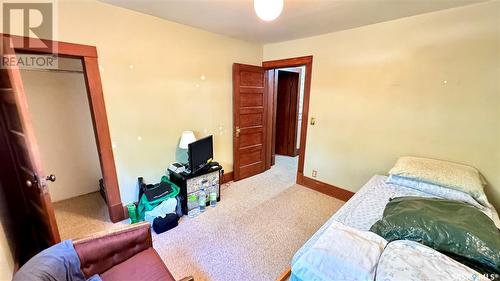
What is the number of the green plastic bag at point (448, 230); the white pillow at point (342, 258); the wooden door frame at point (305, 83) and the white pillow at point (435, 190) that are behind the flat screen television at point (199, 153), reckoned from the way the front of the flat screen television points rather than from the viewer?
0

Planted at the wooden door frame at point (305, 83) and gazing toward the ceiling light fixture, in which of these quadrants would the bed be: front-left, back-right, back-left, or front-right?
front-left

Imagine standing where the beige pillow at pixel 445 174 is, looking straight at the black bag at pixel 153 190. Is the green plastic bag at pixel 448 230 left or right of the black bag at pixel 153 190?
left

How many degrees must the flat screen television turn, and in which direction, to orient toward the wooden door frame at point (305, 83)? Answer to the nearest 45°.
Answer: approximately 45° to its left

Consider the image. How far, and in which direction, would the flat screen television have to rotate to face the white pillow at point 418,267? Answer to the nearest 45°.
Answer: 0° — it already faces it

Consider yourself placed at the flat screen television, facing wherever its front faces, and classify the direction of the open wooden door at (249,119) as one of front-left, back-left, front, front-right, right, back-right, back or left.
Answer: left

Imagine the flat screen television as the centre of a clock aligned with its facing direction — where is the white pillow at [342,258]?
The white pillow is roughly at 1 o'clock from the flat screen television.

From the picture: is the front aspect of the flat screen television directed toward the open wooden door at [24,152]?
no

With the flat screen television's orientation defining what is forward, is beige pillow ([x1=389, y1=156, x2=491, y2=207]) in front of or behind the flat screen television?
in front

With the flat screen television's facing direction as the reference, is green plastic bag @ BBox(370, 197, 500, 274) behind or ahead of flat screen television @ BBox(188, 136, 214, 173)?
ahead

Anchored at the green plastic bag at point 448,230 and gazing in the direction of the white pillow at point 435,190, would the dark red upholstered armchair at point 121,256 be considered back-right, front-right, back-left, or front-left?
back-left

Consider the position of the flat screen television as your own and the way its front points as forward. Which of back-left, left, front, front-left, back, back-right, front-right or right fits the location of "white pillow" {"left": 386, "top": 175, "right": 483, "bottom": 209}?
front

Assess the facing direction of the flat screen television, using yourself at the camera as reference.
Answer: facing the viewer and to the right of the viewer

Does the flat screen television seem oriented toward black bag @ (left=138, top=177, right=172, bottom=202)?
no
